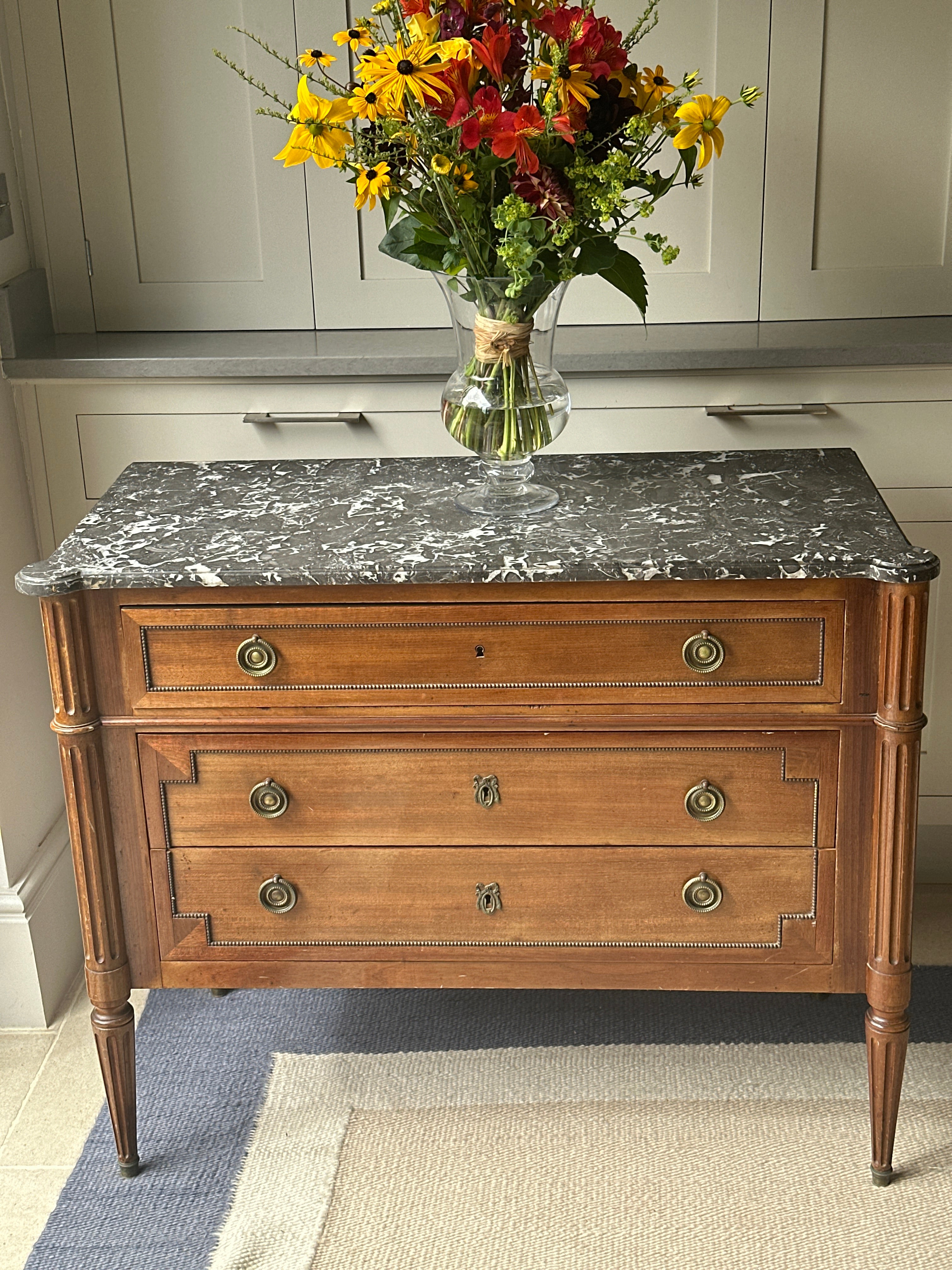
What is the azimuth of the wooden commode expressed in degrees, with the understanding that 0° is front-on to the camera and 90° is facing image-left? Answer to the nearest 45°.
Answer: approximately 0°
